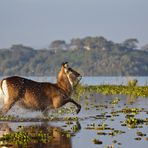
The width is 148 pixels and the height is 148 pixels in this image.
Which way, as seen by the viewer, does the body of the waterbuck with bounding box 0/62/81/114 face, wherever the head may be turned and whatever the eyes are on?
to the viewer's right

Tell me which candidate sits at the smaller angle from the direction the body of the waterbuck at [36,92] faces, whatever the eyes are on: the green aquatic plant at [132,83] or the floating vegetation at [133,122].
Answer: the floating vegetation

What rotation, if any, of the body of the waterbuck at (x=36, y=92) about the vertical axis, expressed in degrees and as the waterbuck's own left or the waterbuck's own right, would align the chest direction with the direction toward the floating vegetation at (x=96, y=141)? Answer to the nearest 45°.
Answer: approximately 90° to the waterbuck's own right

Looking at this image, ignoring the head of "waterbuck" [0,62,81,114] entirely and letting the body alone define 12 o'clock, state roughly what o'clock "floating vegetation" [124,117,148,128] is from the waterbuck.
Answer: The floating vegetation is roughly at 1 o'clock from the waterbuck.

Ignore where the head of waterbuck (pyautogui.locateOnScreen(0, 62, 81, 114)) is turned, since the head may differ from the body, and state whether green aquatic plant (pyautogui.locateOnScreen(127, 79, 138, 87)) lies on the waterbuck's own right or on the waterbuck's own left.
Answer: on the waterbuck's own left
